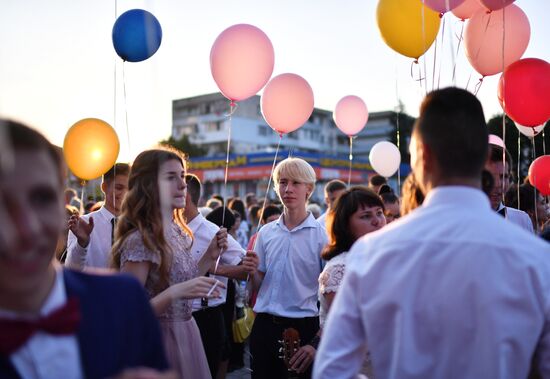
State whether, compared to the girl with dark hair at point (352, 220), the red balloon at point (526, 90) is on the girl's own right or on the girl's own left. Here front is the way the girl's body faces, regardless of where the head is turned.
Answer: on the girl's own left

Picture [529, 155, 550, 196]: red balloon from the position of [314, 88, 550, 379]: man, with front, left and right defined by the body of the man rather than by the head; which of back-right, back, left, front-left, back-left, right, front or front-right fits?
front

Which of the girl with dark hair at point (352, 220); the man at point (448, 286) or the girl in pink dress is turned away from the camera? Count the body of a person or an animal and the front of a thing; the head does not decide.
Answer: the man

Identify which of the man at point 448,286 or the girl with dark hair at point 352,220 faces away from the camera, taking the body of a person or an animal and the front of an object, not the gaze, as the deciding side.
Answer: the man

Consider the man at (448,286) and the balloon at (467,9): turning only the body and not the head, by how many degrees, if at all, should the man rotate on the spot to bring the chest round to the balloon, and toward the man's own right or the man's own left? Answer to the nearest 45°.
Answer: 0° — they already face it

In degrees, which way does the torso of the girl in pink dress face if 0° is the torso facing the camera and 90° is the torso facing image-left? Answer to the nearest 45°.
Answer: approximately 315°

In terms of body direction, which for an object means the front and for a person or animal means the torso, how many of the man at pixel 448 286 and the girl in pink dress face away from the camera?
1

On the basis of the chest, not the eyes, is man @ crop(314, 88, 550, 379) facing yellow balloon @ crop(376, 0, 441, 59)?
yes

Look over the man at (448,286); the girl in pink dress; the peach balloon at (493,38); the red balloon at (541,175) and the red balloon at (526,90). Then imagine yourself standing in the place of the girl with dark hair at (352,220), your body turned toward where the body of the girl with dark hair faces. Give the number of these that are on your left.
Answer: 3

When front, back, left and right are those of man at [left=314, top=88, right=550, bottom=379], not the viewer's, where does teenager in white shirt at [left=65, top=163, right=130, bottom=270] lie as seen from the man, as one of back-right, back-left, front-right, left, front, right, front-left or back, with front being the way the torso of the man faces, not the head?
front-left

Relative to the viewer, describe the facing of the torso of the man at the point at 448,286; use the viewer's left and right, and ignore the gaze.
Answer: facing away from the viewer

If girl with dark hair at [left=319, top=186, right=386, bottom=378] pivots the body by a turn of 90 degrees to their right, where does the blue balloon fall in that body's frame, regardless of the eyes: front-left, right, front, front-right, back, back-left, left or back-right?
right

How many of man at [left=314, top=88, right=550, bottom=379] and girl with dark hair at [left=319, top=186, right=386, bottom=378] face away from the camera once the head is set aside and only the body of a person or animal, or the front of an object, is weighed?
1

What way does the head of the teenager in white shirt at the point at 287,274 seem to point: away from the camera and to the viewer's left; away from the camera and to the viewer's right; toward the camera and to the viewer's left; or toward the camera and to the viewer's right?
toward the camera and to the viewer's left

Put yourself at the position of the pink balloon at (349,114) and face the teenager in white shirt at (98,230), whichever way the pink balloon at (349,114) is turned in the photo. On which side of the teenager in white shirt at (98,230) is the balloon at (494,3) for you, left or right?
left
